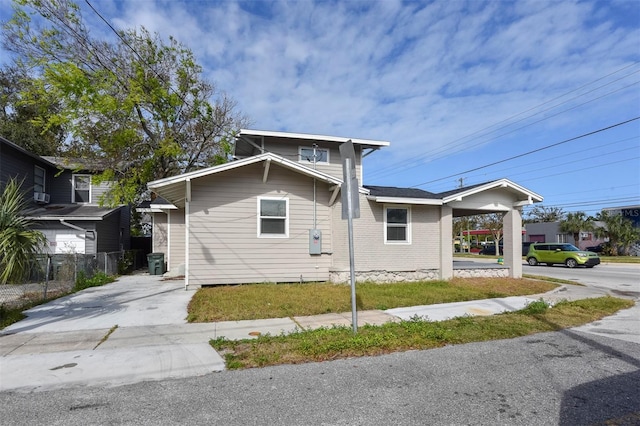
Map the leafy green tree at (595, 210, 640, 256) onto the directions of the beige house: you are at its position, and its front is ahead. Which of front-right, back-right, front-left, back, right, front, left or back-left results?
front-left

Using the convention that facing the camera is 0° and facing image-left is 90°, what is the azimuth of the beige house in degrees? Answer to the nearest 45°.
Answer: approximately 270°

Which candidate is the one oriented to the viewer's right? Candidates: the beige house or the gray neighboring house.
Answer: the beige house

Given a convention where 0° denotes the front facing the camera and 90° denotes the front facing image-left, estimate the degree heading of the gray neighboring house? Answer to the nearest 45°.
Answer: approximately 0°

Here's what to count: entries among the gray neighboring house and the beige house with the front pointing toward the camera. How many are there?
1

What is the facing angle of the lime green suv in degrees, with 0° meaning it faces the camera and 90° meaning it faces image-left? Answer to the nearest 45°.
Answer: approximately 315°

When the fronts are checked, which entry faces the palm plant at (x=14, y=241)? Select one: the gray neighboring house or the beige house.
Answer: the gray neighboring house

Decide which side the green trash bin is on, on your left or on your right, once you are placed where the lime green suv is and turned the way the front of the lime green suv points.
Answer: on your right
